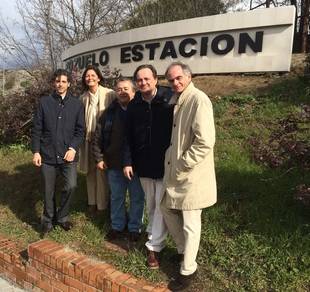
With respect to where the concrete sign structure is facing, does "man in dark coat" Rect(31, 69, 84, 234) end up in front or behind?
in front

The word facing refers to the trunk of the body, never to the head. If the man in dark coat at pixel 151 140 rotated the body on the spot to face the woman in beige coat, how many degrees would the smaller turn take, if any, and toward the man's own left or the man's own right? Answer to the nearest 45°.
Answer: approximately 135° to the man's own right

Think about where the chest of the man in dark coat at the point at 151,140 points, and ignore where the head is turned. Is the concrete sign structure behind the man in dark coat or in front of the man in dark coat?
behind

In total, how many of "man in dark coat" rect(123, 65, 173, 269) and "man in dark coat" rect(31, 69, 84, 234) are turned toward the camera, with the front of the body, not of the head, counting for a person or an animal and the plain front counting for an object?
2

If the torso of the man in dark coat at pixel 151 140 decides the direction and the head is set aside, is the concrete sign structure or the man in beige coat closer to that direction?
the man in beige coat

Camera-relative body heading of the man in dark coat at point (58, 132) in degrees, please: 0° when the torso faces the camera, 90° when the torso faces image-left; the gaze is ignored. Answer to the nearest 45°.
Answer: approximately 0°

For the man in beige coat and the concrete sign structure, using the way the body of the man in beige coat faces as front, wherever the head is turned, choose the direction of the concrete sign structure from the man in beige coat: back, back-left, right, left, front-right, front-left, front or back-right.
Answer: back-right

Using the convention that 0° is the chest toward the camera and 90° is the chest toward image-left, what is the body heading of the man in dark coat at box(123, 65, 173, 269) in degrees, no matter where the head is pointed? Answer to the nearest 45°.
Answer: approximately 0°

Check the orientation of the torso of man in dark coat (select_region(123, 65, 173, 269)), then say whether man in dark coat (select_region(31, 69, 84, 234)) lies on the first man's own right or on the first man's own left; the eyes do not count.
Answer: on the first man's own right

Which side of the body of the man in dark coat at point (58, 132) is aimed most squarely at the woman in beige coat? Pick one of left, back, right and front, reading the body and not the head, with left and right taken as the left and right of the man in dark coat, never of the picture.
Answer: left

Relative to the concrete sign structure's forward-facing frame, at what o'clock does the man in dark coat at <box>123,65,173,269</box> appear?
The man in dark coat is roughly at 11 o'clock from the concrete sign structure.

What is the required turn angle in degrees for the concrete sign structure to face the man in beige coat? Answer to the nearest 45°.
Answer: approximately 45° to its left
